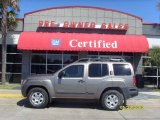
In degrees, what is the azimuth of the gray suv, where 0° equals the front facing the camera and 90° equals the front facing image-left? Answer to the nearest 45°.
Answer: approximately 90°

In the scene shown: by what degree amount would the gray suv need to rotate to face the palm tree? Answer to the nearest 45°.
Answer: approximately 45° to its right
